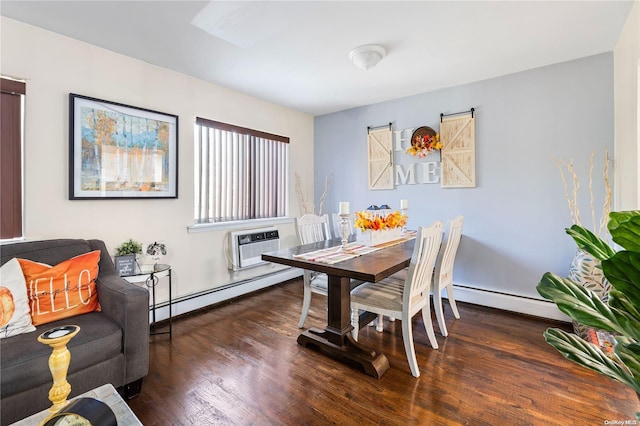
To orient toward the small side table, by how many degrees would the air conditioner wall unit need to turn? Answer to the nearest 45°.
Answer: approximately 90° to its right

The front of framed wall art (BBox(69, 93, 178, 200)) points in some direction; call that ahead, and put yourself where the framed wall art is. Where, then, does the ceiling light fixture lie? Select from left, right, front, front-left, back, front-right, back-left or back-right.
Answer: front

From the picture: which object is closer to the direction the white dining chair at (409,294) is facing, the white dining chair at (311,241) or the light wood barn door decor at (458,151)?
the white dining chair

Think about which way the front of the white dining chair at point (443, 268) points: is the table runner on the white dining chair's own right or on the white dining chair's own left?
on the white dining chair's own left

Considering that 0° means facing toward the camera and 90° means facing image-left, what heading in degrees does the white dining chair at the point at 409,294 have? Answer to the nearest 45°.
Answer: approximately 135°

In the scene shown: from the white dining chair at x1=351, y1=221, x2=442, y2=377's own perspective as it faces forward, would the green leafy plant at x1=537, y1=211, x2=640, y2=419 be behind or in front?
behind

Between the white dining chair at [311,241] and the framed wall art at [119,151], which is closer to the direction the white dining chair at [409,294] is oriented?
the white dining chair

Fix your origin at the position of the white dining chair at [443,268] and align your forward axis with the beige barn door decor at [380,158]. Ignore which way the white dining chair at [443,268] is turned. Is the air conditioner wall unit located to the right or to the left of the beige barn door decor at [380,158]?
left

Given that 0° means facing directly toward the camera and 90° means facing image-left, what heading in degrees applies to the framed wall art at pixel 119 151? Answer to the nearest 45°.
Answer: approximately 315°

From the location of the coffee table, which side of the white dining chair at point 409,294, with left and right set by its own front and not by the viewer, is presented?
left

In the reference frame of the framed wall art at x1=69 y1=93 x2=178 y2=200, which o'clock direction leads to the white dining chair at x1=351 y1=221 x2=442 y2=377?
The white dining chair is roughly at 12 o'clock from the framed wall art.

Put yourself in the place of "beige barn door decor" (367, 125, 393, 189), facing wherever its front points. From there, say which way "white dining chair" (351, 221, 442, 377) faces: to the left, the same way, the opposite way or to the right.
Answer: to the right

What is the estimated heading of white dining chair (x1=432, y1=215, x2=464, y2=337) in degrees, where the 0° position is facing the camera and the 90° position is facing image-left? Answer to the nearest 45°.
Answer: approximately 135°

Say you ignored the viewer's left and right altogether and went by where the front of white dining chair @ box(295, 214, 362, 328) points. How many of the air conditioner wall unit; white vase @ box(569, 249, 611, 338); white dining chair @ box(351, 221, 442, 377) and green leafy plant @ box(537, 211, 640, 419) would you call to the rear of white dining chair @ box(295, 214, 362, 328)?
1

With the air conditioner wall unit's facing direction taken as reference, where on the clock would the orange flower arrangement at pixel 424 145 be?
The orange flower arrangement is roughly at 11 o'clock from the air conditioner wall unit.
